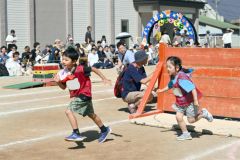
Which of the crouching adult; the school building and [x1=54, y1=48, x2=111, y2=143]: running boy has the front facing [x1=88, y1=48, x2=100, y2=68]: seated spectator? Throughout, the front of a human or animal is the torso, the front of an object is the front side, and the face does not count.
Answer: the school building

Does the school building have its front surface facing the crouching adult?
yes
